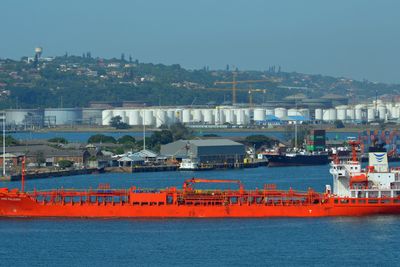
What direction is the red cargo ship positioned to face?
to the viewer's left
